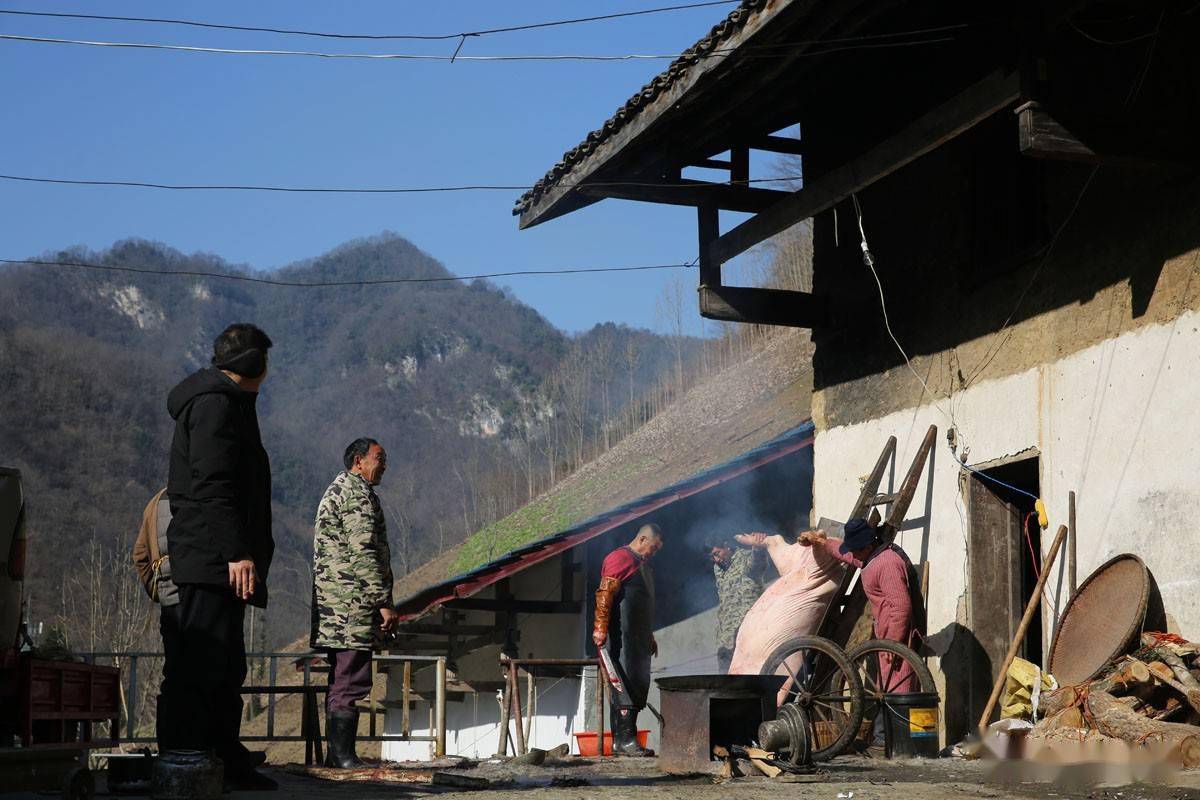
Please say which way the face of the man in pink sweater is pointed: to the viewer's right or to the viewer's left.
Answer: to the viewer's left

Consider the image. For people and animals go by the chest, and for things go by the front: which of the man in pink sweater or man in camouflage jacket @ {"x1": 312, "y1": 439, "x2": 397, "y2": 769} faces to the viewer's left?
the man in pink sweater

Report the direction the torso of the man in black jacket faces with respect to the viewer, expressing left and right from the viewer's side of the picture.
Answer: facing to the right of the viewer

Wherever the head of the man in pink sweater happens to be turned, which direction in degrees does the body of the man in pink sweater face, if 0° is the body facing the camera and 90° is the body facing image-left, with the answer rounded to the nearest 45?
approximately 90°

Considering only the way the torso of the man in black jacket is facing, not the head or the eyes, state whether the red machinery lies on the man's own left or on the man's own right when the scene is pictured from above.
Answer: on the man's own left

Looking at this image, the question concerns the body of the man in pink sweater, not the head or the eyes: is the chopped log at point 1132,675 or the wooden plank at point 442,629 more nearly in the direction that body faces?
the wooden plank

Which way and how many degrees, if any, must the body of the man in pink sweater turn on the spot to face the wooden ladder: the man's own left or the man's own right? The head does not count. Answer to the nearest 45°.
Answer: approximately 90° to the man's own right

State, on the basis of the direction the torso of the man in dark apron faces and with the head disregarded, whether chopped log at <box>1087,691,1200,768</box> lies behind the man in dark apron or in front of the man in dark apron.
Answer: in front

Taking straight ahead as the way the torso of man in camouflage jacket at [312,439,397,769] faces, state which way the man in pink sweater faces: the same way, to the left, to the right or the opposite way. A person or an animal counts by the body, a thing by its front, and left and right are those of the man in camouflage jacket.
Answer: the opposite way

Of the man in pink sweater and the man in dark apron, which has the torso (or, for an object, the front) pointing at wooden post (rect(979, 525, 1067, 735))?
the man in dark apron

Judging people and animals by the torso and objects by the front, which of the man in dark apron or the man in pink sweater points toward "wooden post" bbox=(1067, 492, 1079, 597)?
the man in dark apron

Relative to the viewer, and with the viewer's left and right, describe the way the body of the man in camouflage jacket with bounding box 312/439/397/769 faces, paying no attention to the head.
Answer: facing to the right of the viewer

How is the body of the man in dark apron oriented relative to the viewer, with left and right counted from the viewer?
facing the viewer and to the right of the viewer

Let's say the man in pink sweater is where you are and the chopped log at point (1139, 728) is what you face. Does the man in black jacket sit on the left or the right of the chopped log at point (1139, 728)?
right
